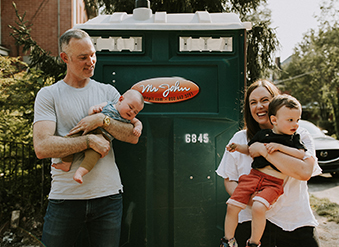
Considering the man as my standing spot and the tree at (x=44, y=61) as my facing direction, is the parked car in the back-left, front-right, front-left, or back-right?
front-right

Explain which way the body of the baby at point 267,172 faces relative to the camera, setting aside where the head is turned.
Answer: toward the camera

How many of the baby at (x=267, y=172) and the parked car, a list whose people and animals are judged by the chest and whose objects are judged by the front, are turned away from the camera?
0

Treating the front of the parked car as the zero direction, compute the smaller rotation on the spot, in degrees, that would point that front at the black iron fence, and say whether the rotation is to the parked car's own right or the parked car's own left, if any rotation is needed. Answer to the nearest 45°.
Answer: approximately 90° to the parked car's own right

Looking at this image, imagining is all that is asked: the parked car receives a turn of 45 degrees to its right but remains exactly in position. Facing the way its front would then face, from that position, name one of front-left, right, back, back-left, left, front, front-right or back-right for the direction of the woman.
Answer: front

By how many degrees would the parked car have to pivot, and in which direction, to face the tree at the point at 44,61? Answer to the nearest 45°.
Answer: approximately 90° to its right
